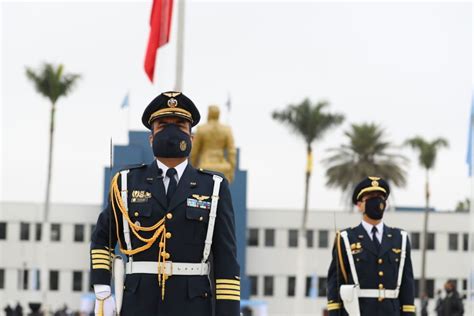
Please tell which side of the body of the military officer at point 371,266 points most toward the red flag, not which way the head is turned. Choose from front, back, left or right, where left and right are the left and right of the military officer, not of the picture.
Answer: back

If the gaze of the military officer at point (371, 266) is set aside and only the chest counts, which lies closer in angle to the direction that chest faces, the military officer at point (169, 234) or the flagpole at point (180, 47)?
the military officer

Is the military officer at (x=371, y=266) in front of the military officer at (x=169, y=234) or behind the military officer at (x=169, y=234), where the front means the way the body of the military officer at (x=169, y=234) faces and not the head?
behind

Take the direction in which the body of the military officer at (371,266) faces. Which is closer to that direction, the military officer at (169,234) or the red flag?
the military officer

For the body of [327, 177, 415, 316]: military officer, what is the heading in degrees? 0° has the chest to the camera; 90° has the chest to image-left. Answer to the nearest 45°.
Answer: approximately 0°

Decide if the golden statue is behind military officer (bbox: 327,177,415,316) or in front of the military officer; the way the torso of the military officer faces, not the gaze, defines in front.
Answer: behind

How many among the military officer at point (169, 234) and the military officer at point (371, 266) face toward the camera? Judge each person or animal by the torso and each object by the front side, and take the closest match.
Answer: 2

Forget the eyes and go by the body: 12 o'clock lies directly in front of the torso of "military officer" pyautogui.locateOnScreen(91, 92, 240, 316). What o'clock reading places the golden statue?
The golden statue is roughly at 6 o'clock from the military officer.

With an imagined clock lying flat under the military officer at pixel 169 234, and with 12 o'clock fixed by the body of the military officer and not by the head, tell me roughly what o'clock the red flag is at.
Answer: The red flag is roughly at 6 o'clock from the military officer.

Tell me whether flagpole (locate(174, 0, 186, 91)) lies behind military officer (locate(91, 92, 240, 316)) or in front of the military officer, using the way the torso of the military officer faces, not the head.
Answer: behind
